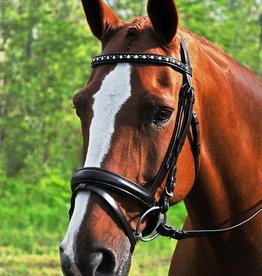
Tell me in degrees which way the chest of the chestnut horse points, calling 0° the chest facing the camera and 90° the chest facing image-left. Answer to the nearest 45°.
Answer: approximately 45°
